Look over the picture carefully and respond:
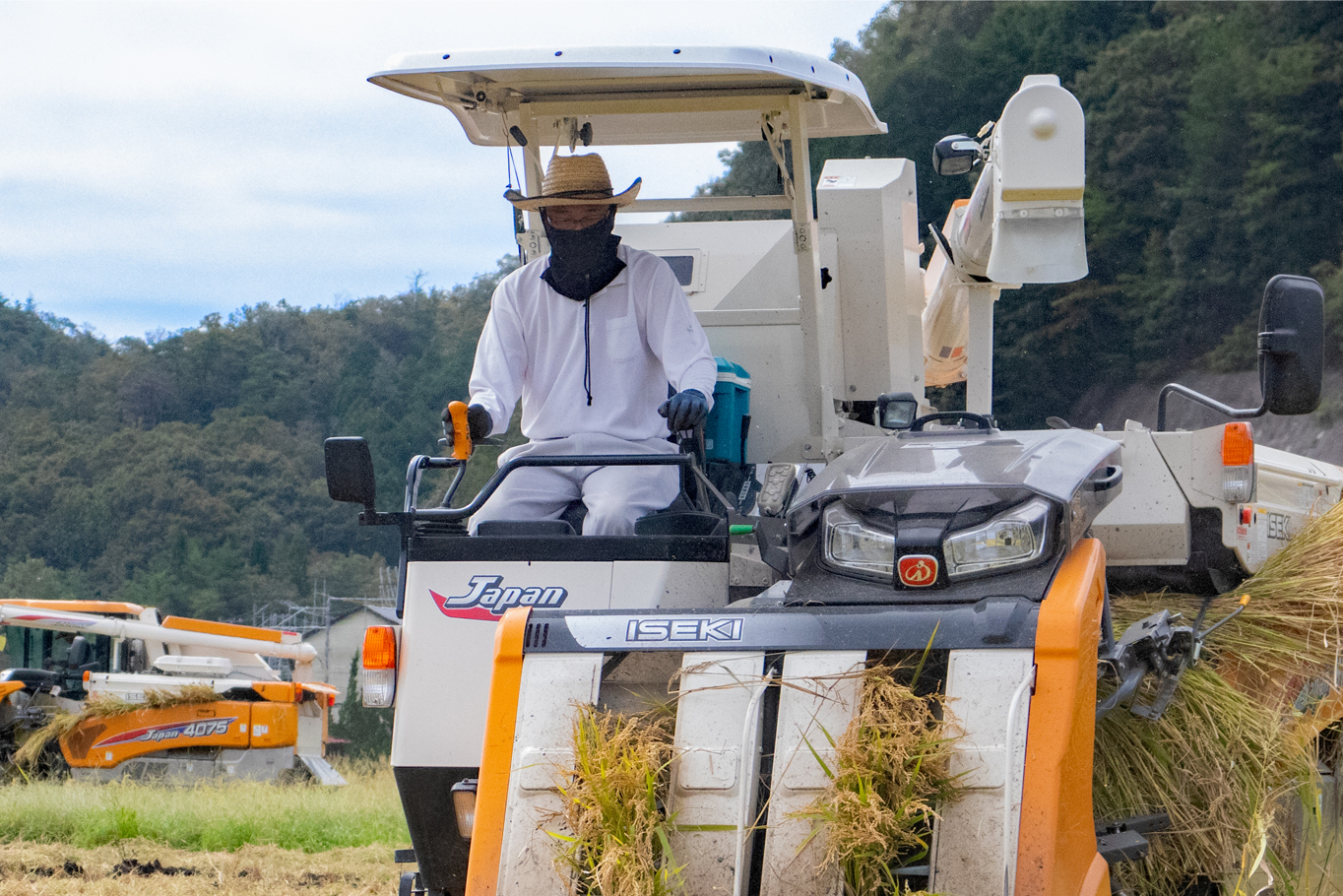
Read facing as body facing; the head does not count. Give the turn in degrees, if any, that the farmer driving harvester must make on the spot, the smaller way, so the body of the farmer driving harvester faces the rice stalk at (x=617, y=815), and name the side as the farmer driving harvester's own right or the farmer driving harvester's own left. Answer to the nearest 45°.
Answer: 0° — they already face it

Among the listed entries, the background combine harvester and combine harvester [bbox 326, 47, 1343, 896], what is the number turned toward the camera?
1

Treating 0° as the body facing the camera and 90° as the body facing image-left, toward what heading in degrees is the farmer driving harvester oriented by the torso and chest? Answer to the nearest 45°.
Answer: approximately 0°

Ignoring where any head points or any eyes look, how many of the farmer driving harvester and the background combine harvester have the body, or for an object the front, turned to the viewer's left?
1

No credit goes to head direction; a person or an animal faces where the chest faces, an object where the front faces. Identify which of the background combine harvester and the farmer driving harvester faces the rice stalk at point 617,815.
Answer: the farmer driving harvester

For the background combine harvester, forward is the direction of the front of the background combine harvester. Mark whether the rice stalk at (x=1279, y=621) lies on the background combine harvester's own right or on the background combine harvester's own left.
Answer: on the background combine harvester's own left

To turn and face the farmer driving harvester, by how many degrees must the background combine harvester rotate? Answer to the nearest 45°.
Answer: approximately 90° to its left

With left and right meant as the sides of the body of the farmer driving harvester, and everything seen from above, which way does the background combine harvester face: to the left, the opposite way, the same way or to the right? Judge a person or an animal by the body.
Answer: to the right

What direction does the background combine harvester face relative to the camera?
to the viewer's left

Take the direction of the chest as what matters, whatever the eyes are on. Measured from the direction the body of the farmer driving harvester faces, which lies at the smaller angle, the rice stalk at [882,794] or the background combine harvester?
the rice stalk

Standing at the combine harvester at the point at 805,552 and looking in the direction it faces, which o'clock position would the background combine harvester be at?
The background combine harvester is roughly at 5 o'clock from the combine harvester.
